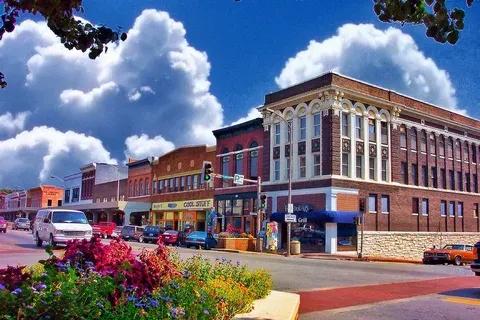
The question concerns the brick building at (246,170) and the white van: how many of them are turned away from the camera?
0

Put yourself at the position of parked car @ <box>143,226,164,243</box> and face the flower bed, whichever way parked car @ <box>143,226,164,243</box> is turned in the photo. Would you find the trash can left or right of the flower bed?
left

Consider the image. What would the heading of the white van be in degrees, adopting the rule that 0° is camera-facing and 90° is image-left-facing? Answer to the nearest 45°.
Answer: approximately 315°

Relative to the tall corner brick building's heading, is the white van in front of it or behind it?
in front

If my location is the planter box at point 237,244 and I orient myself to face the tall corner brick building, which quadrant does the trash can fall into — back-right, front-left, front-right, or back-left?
front-right

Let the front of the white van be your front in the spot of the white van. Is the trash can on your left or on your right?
on your left

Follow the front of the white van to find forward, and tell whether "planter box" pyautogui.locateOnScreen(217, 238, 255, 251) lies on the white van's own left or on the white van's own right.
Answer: on the white van's own left

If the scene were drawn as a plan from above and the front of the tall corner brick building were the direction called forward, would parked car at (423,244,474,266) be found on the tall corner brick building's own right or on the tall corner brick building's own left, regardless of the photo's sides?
on the tall corner brick building's own left

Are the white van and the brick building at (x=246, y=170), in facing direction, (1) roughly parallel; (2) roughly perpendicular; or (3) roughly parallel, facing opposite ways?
roughly perpendicular

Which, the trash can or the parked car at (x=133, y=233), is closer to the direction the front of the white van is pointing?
the trash can

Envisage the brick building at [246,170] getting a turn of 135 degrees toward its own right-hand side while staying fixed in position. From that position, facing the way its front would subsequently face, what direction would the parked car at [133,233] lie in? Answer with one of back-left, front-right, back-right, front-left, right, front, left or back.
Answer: left

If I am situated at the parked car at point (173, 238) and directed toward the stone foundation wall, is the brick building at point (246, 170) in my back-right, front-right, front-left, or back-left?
front-left

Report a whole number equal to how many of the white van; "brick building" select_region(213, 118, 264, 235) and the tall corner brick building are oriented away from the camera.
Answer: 0

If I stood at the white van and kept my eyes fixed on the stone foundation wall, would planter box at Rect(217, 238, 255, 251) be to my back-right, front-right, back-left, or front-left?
front-left

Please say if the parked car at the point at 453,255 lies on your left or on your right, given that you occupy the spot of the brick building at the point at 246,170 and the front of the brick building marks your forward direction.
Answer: on your left

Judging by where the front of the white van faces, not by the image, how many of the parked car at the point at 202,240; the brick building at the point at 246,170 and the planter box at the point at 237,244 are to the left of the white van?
3

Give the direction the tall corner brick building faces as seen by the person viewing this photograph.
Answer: facing the viewer and to the left of the viewer
